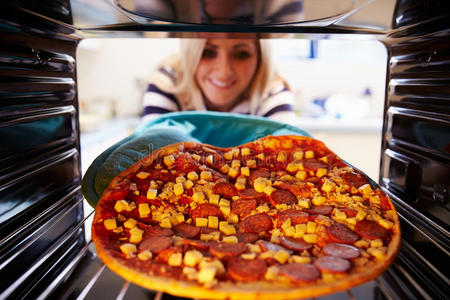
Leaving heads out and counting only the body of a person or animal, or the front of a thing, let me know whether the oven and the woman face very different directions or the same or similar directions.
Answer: very different directions

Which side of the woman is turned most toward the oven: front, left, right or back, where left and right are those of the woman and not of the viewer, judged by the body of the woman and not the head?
front

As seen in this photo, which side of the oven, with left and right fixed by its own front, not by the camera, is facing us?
back

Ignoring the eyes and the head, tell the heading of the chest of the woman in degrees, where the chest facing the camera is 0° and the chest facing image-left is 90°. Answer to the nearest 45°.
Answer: approximately 0°

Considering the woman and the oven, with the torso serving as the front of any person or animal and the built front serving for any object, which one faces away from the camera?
the oven

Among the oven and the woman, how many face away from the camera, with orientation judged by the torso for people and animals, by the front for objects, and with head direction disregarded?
1

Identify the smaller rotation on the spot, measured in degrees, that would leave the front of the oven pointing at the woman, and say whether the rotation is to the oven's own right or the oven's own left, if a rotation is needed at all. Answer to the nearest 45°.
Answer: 0° — it already faces them
